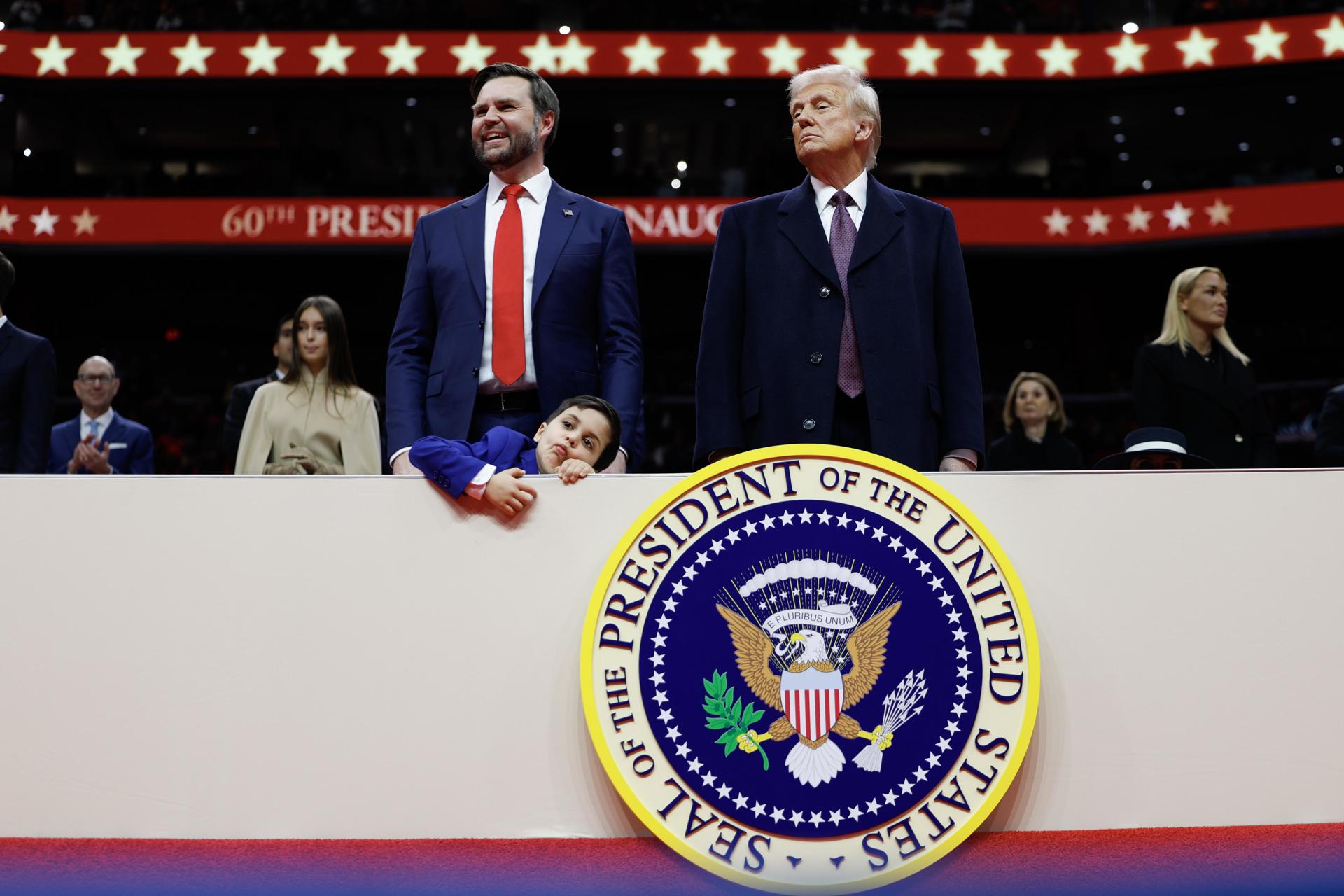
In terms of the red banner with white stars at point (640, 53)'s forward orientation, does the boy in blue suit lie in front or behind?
in front

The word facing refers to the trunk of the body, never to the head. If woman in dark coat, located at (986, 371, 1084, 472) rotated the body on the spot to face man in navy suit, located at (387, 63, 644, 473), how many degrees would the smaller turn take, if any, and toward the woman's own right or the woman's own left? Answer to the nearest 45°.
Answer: approximately 45° to the woman's own right

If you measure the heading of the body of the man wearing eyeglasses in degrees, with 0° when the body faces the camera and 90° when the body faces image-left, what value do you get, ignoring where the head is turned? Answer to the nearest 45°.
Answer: approximately 0°

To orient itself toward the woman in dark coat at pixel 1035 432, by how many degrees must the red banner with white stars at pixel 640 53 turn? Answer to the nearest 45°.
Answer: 0° — it already faces them

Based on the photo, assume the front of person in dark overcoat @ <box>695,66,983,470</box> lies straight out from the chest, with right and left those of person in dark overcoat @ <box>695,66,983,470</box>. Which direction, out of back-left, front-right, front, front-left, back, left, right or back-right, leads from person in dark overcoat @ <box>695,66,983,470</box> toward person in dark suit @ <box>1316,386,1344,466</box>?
back-left

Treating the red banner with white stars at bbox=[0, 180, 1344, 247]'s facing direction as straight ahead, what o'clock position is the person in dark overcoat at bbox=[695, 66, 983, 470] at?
The person in dark overcoat is roughly at 12 o'clock from the red banner with white stars.

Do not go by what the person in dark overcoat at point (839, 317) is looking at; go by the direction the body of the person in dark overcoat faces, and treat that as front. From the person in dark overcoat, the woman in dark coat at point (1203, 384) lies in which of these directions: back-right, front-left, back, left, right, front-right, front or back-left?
back-left
